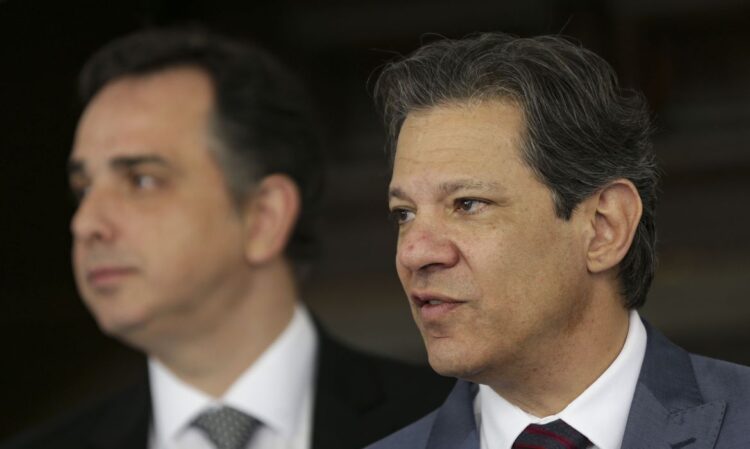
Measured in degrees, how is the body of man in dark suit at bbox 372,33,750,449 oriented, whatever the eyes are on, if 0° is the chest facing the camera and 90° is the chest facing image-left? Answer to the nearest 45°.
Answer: approximately 45°

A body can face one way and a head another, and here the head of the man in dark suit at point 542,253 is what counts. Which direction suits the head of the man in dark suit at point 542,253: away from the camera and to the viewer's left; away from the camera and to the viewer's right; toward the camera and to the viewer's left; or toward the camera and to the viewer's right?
toward the camera and to the viewer's left

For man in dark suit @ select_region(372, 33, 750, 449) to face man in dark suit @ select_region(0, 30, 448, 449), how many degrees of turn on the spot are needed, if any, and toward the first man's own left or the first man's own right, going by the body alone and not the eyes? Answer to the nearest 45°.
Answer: approximately 90° to the first man's own right
